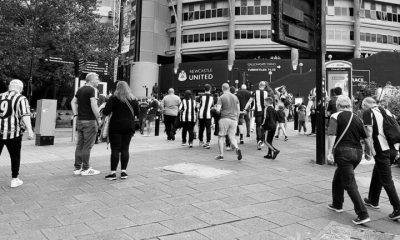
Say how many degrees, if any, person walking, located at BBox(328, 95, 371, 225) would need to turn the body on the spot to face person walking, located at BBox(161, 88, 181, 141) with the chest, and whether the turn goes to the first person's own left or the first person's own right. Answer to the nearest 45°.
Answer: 0° — they already face them

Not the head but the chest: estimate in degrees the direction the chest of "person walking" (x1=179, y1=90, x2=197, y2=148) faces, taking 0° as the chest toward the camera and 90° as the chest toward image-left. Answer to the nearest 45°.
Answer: approximately 180°

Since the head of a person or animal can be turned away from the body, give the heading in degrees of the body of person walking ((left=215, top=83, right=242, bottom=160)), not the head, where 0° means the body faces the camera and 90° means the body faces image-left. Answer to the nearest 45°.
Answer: approximately 135°

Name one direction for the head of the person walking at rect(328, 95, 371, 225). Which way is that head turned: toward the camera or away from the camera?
away from the camera

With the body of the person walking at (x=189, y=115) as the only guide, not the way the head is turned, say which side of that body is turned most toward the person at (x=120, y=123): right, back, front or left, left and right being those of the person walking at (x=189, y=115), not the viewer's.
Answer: back

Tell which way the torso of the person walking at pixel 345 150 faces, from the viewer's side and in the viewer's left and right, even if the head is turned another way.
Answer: facing away from the viewer and to the left of the viewer

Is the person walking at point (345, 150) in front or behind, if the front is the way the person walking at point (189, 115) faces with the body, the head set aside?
behind

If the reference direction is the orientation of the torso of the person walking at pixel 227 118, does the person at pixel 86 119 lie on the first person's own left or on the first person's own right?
on the first person's own left

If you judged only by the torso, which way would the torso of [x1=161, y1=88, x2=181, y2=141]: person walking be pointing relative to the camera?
away from the camera

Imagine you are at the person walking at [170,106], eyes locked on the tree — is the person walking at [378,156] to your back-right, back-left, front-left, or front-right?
back-left
